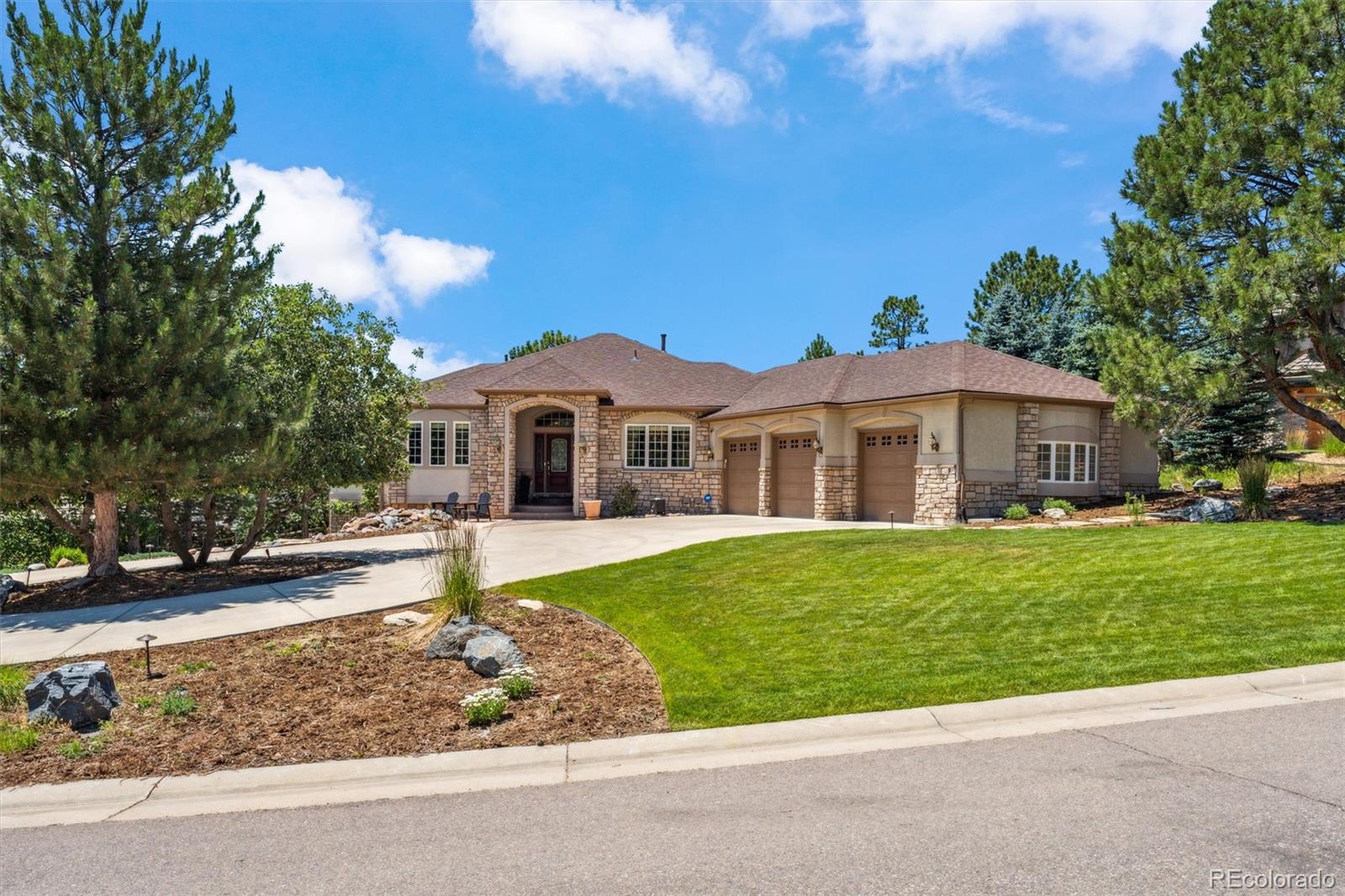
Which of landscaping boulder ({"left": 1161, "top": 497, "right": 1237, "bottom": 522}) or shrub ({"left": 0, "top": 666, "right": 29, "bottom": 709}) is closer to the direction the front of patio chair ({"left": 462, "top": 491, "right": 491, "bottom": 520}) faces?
the shrub

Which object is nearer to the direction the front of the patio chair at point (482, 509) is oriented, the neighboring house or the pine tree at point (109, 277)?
the pine tree

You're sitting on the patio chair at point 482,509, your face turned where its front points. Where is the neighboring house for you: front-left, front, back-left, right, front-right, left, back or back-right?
back-left

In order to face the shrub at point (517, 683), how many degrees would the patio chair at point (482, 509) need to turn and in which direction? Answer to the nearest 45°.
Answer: approximately 45° to its left

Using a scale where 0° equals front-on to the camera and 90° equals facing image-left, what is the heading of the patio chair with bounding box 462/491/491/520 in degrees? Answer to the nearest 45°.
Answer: approximately 45°

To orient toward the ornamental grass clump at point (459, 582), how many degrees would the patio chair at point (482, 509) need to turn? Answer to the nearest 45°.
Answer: approximately 45° to its left

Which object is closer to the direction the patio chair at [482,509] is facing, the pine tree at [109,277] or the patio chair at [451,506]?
the pine tree
